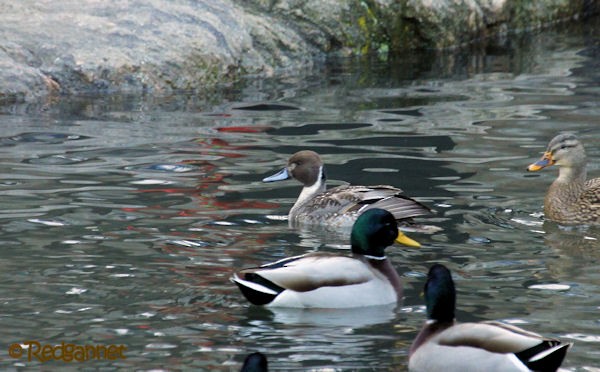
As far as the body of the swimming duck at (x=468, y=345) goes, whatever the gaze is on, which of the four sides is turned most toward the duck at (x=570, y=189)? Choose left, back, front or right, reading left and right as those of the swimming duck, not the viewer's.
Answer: right

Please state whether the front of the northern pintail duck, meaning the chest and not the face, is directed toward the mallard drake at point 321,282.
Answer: no

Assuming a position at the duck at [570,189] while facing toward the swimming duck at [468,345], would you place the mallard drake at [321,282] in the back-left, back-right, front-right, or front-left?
front-right

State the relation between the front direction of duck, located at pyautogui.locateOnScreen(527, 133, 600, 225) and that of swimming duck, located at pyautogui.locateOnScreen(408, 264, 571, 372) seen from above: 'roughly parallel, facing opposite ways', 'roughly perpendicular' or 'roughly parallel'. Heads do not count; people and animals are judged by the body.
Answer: roughly parallel

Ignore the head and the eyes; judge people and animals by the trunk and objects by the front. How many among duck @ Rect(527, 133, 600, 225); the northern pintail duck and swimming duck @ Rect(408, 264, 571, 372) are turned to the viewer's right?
0

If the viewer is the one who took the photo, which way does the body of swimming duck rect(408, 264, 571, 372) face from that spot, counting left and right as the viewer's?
facing to the left of the viewer

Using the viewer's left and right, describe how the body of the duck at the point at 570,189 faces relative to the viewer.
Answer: facing to the left of the viewer

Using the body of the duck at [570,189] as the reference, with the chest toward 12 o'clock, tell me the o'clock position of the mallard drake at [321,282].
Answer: The mallard drake is roughly at 10 o'clock from the duck.

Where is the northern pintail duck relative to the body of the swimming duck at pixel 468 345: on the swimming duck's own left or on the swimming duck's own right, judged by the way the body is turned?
on the swimming duck's own right

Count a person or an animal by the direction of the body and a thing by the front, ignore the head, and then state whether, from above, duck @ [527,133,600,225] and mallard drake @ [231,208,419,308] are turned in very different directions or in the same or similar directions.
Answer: very different directions

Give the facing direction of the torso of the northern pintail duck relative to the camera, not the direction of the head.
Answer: to the viewer's left

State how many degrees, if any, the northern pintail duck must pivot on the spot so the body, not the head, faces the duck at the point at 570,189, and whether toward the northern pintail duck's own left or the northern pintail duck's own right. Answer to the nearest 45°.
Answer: approximately 180°

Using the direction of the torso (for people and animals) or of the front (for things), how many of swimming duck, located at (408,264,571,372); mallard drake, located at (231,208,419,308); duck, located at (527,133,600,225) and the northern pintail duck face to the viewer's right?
1

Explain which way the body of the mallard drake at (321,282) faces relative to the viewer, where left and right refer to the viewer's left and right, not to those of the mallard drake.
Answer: facing to the right of the viewer

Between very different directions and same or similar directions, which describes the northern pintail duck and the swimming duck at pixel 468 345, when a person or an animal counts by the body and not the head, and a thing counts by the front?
same or similar directions

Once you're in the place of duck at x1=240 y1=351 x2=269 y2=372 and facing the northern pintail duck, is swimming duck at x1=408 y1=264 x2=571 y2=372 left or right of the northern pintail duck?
right

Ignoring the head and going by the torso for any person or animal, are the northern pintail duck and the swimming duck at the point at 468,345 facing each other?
no

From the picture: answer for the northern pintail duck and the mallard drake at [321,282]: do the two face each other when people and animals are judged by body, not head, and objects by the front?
no
